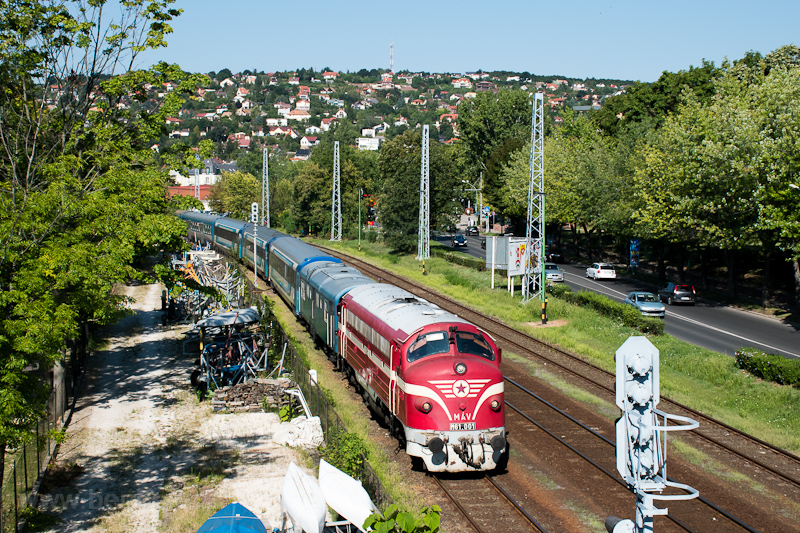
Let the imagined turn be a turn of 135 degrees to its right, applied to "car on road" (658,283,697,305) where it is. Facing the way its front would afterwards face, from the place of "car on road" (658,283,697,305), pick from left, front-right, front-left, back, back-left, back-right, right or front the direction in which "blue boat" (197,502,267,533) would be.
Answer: right

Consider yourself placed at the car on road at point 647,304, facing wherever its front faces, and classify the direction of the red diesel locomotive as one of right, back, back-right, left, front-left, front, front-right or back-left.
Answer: front-right

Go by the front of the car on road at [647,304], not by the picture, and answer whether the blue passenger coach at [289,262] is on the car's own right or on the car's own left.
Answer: on the car's own right

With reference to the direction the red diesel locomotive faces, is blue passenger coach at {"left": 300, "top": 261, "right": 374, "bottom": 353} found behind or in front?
behind

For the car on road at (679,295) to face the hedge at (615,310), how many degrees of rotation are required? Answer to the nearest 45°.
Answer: approximately 135° to its left

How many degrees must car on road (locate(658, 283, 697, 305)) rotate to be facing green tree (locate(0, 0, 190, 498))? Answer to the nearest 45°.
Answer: approximately 90° to its left

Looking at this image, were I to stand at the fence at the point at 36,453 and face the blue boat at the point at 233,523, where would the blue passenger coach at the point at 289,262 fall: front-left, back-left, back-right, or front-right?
back-left
